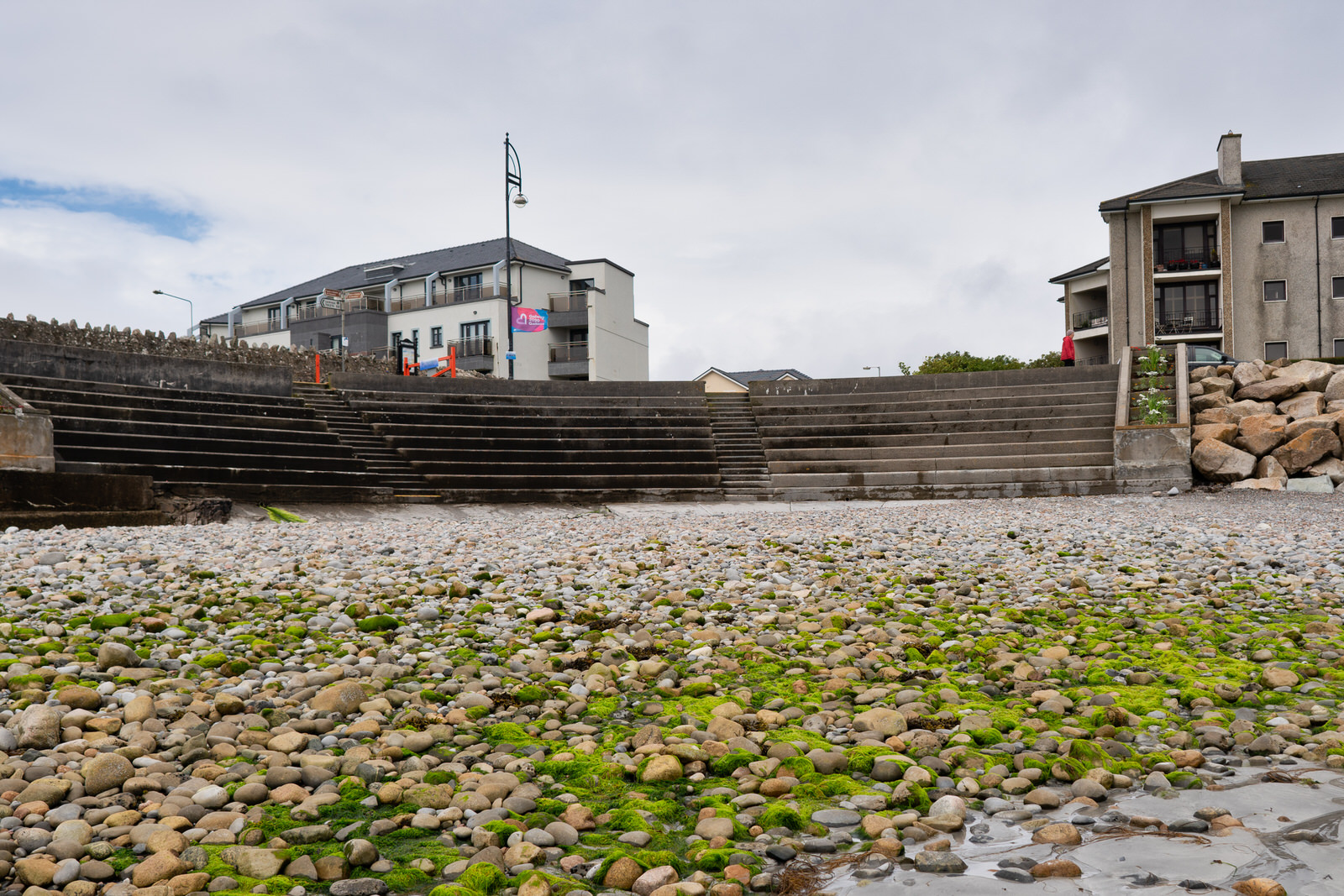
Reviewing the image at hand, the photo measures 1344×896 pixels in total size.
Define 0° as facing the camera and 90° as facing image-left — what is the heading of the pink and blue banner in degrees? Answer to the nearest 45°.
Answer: approximately 0°

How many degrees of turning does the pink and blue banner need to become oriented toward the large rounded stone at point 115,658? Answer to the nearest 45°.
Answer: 0° — it already faces it

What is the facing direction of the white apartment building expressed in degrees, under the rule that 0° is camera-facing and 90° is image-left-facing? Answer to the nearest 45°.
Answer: approximately 45°

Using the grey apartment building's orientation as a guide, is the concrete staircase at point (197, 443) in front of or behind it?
in front

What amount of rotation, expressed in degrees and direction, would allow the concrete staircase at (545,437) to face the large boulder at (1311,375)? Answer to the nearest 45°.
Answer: approximately 90° to its left

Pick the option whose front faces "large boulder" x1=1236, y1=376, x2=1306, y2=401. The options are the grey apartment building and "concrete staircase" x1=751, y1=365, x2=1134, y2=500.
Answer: the grey apartment building

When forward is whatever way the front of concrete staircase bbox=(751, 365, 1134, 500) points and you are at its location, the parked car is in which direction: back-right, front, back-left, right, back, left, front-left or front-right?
back-left

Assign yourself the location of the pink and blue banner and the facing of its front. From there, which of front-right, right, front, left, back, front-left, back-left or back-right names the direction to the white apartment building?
back

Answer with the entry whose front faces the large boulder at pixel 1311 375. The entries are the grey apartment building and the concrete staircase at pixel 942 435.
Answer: the grey apartment building

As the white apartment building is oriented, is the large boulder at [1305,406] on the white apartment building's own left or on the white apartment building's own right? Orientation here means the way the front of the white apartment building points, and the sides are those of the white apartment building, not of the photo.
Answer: on the white apartment building's own left

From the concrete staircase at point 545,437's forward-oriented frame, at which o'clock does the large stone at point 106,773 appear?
The large stone is roughly at 12 o'clock from the concrete staircase.

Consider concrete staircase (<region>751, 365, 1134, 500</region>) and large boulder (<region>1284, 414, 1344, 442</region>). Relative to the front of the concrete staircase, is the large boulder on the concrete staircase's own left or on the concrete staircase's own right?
on the concrete staircase's own left

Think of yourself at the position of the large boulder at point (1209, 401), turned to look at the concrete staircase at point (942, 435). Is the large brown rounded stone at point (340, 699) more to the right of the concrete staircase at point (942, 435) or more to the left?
left

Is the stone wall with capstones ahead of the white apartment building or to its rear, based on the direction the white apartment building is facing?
ahead

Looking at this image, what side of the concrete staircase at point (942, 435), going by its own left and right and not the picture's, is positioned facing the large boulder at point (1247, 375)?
left

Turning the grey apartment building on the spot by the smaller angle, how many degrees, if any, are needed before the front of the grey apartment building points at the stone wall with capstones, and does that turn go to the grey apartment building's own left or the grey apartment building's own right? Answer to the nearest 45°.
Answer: approximately 45° to the grey apartment building's own right

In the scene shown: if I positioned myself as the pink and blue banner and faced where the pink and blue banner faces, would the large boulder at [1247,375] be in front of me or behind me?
in front
